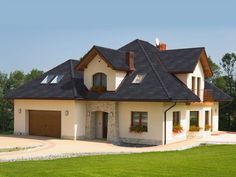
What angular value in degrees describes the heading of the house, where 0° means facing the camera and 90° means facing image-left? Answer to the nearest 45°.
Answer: approximately 45°
